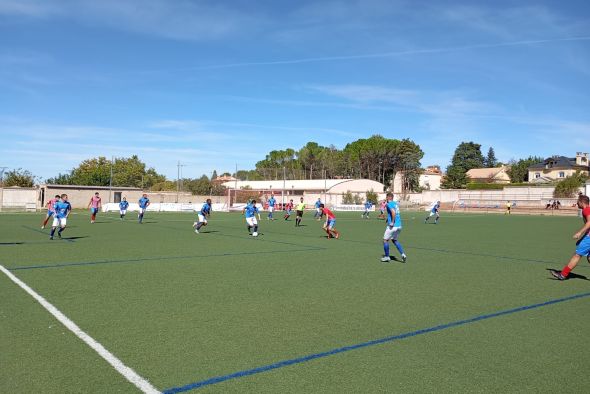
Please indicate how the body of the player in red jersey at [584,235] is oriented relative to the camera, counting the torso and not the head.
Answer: to the viewer's left

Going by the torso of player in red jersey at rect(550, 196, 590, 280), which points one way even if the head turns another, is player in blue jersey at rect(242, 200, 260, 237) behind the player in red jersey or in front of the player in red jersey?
in front

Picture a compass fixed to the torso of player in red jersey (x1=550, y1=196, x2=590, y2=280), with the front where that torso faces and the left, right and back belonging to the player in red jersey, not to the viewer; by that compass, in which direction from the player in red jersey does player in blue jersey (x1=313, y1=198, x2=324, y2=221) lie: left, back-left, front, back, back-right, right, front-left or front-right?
front-right
